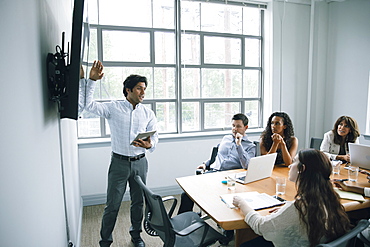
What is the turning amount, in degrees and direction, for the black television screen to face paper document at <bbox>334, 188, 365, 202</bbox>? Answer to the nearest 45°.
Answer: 0° — it already faces it

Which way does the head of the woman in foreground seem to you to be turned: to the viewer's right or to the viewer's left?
to the viewer's left

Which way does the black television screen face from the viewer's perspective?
to the viewer's right

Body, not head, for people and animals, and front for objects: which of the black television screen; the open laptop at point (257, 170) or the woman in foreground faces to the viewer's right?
the black television screen

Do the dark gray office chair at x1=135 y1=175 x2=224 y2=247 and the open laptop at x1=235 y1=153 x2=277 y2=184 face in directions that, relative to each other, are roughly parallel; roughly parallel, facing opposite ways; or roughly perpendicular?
roughly perpendicular

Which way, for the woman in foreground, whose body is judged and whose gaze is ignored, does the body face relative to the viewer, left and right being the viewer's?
facing away from the viewer and to the left of the viewer

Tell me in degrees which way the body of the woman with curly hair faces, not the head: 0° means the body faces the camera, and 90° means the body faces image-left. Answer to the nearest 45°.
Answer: approximately 45°
